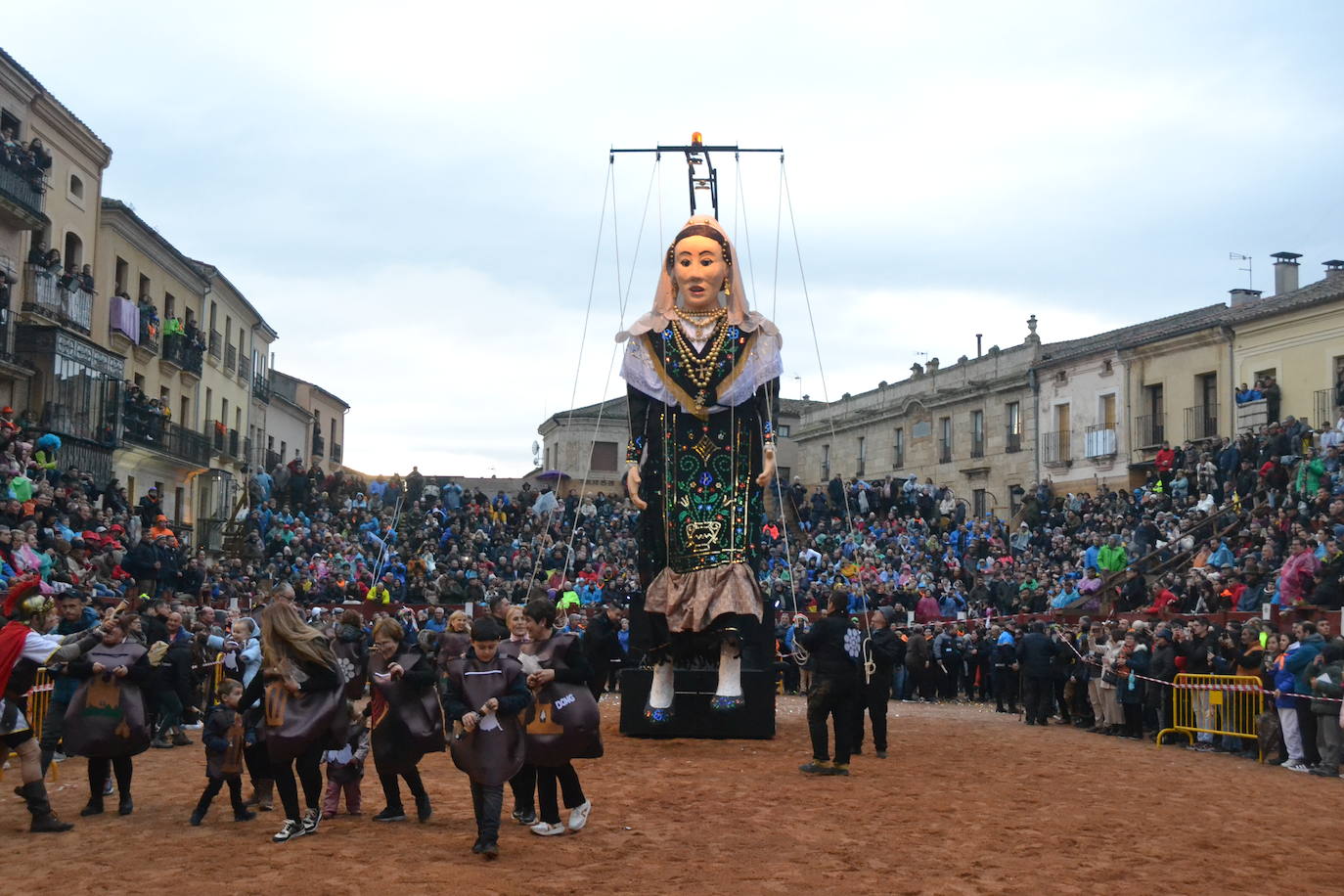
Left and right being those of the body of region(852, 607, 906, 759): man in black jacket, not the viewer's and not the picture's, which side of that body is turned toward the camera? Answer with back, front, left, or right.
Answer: left

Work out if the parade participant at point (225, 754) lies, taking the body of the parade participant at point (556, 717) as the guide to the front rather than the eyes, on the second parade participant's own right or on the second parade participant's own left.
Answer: on the second parade participant's own right

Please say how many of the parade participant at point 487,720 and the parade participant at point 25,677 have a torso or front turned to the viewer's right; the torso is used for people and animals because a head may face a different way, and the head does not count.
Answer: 1

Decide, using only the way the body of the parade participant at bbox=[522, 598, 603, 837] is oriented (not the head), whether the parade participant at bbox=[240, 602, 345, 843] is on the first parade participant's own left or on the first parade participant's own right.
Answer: on the first parade participant's own right

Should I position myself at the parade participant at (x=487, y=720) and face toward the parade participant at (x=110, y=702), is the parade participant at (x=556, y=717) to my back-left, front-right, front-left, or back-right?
back-right
